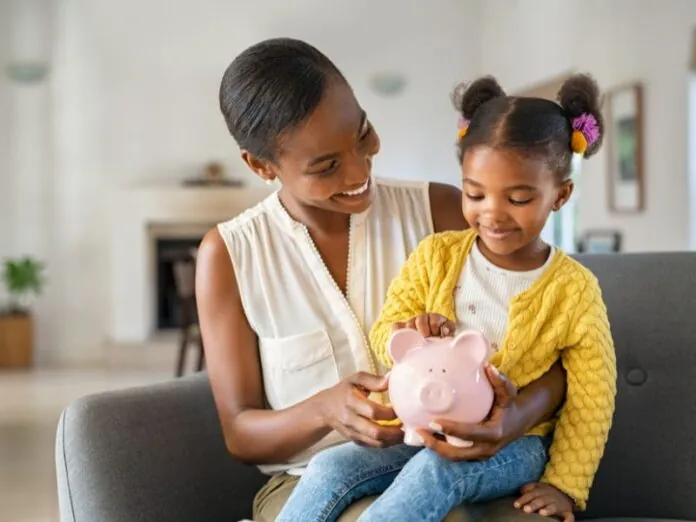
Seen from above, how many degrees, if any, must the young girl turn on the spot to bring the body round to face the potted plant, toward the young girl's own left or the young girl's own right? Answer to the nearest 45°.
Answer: approximately 90° to the young girl's own right

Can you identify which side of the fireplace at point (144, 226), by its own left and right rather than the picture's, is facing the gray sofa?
front

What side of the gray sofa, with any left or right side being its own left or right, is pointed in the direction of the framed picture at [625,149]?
back

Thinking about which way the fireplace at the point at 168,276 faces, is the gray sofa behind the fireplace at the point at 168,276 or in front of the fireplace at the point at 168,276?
in front

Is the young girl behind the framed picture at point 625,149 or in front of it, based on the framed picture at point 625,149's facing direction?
in front

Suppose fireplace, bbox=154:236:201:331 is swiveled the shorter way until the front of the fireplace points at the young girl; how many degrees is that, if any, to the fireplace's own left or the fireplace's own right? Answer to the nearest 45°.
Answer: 0° — it already faces them

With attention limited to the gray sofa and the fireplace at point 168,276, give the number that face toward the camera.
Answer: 2

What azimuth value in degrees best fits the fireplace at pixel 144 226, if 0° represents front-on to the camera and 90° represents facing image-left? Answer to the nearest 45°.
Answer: approximately 0°

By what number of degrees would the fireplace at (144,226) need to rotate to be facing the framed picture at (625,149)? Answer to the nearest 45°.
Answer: approximately 45° to its left

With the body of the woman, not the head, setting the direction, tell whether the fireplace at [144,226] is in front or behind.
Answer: behind
